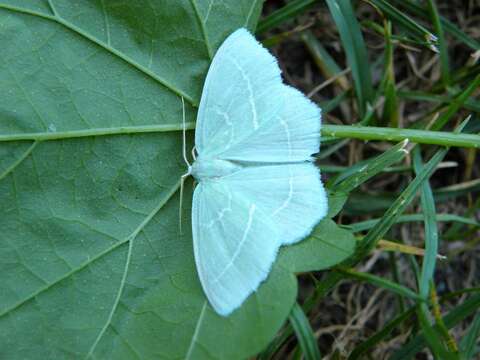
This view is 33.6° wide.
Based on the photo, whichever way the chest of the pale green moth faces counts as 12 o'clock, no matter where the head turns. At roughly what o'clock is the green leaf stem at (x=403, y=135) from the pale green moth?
The green leaf stem is roughly at 5 o'clock from the pale green moth.

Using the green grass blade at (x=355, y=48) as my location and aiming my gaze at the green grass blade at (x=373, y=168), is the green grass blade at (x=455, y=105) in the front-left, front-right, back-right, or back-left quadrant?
front-left

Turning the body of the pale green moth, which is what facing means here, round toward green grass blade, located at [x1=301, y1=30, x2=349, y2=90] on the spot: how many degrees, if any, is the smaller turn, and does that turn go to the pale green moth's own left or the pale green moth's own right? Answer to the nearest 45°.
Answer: approximately 90° to the pale green moth's own right

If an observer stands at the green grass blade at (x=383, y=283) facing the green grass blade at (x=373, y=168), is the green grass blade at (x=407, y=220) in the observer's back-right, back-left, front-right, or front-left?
front-right

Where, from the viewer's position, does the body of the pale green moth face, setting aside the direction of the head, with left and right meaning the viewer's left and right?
facing to the left of the viewer

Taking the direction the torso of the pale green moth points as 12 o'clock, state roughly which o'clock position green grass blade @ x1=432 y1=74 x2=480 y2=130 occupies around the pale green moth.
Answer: The green grass blade is roughly at 5 o'clock from the pale green moth.

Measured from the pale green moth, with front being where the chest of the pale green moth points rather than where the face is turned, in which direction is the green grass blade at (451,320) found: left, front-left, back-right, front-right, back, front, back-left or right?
back

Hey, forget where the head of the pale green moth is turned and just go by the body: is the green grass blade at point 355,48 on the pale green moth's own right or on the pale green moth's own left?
on the pale green moth's own right
